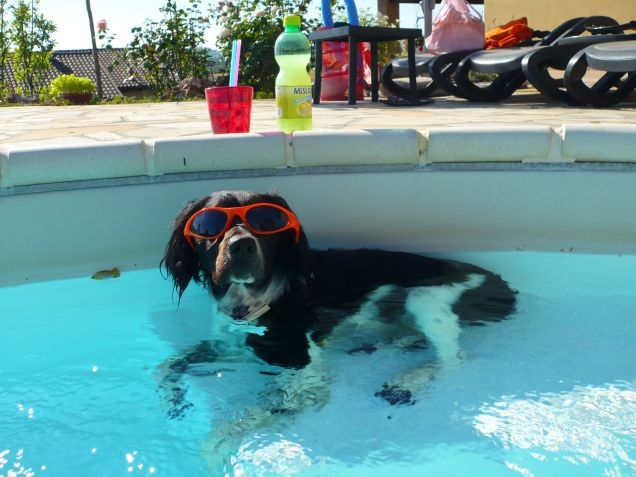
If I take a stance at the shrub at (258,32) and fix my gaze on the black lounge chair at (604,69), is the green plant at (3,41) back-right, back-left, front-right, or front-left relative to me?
back-right

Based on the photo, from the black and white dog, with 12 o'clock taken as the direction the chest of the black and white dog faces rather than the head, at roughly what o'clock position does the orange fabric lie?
The orange fabric is roughly at 5 o'clock from the black and white dog.

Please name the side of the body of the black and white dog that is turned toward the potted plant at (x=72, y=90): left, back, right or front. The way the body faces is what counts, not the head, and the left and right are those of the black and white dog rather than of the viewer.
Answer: right

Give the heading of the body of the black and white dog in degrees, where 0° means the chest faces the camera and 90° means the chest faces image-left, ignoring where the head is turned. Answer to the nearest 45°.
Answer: approximately 45°

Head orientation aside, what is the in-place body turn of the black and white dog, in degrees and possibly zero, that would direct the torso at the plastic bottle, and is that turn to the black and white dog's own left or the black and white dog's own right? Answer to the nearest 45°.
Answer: approximately 135° to the black and white dog's own right

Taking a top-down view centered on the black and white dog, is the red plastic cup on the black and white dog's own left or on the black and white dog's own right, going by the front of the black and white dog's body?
on the black and white dog's own right

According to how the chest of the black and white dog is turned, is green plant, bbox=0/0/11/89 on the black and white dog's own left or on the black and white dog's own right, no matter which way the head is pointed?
on the black and white dog's own right

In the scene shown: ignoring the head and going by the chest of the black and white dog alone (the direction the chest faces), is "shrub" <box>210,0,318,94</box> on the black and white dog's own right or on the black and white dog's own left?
on the black and white dog's own right

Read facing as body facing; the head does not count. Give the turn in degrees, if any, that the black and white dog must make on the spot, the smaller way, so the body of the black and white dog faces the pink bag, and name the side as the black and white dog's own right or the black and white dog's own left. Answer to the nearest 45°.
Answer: approximately 135° to the black and white dog's own right

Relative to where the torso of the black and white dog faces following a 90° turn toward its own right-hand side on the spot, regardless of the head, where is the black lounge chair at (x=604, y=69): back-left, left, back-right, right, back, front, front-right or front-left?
right

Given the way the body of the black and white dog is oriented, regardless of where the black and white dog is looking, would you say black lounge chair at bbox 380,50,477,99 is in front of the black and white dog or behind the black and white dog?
behind

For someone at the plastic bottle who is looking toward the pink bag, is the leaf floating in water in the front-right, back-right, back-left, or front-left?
back-left
